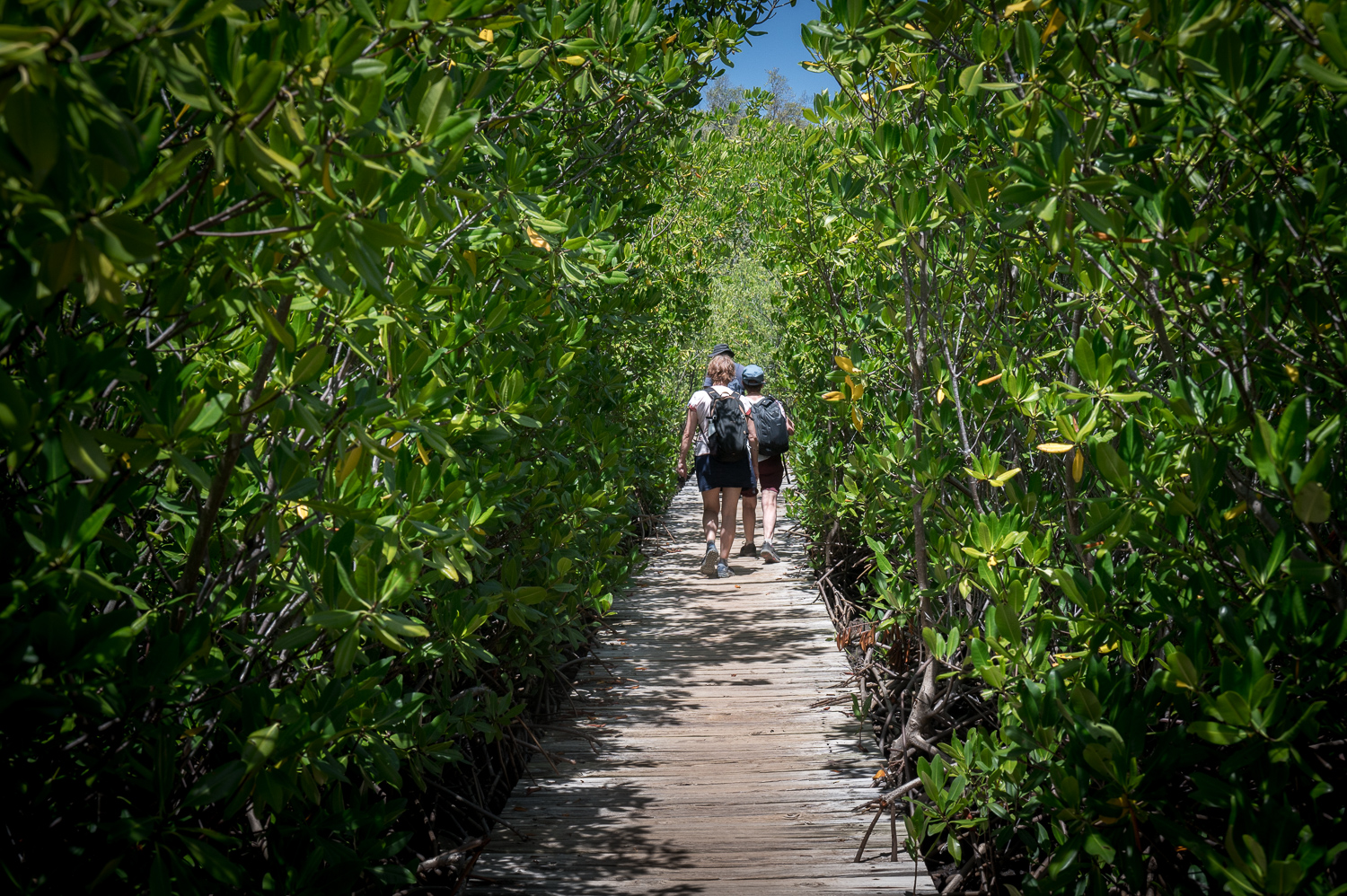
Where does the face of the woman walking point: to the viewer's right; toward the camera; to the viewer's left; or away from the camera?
away from the camera

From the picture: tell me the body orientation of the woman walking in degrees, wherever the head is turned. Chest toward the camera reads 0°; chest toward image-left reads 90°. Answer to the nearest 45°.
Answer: approximately 180°

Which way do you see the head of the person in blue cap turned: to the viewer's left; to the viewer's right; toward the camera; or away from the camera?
away from the camera

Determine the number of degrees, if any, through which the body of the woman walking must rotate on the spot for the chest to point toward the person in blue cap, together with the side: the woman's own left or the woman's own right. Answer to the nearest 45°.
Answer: approximately 45° to the woman's own right
